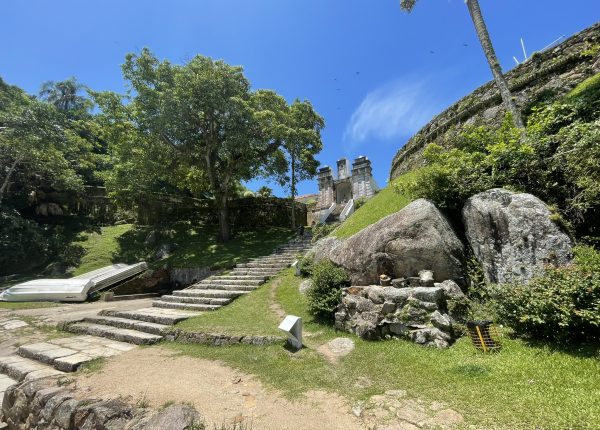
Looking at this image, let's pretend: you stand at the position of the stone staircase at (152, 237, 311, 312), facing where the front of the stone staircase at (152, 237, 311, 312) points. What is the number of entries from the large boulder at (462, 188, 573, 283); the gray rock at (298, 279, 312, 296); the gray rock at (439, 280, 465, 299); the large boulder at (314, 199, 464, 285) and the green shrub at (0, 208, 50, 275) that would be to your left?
4

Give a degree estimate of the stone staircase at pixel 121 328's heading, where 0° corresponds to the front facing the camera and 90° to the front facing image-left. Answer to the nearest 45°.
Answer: approximately 45°

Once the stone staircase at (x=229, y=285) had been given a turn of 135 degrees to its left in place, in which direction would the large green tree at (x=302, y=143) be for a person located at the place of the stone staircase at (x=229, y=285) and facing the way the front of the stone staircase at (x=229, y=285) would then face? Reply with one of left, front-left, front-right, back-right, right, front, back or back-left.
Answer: front-left

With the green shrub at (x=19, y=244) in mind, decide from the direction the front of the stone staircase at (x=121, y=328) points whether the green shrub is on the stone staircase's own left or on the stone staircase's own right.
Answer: on the stone staircase's own right

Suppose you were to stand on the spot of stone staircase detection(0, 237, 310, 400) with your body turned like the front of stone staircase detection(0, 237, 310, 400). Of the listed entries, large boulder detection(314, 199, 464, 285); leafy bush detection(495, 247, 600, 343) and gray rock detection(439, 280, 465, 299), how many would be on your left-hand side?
3

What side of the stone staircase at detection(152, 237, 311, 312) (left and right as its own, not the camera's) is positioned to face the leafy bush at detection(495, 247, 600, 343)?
left

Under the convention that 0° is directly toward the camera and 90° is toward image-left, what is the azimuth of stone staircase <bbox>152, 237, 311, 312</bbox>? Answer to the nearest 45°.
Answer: approximately 45°

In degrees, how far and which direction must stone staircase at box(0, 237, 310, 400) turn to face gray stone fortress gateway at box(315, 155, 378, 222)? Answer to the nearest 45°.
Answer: approximately 180°

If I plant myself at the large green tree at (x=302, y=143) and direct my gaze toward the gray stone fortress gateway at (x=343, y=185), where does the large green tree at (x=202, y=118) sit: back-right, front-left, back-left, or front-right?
back-left

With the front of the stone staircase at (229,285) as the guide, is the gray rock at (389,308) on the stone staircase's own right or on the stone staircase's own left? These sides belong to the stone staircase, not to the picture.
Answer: on the stone staircase's own left

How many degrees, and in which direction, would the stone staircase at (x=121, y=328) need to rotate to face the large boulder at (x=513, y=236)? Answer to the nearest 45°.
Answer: approximately 90° to its left

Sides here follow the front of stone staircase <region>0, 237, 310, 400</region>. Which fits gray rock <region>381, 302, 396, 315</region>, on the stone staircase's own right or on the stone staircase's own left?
on the stone staircase's own left

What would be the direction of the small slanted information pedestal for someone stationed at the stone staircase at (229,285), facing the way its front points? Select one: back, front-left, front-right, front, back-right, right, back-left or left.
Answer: front-left
